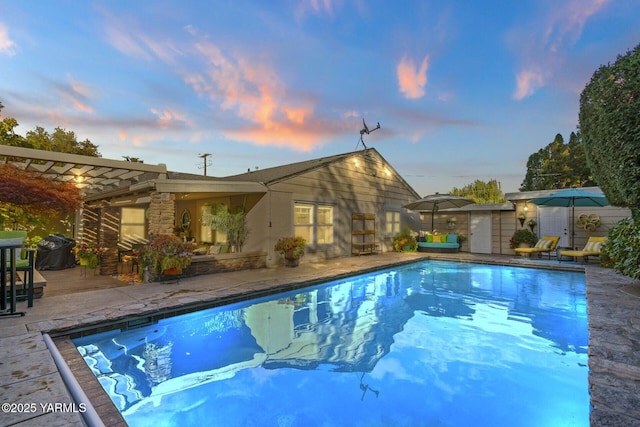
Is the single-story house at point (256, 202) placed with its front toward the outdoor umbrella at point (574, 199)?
no

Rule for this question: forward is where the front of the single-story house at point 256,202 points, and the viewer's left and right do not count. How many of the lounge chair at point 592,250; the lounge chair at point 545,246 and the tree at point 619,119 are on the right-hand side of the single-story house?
0

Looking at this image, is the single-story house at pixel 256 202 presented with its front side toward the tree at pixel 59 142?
no

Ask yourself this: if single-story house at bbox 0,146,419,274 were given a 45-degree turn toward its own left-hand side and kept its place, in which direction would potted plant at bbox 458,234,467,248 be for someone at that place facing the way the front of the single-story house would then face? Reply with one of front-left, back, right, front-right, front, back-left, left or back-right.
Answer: left

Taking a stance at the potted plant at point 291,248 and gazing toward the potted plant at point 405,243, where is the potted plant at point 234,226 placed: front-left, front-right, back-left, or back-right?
back-left

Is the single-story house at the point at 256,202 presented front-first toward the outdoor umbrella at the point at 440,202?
no

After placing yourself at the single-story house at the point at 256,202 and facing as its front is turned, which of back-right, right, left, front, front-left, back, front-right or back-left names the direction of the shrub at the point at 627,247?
left

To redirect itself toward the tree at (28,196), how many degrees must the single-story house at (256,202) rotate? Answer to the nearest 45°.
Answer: approximately 45° to its right
